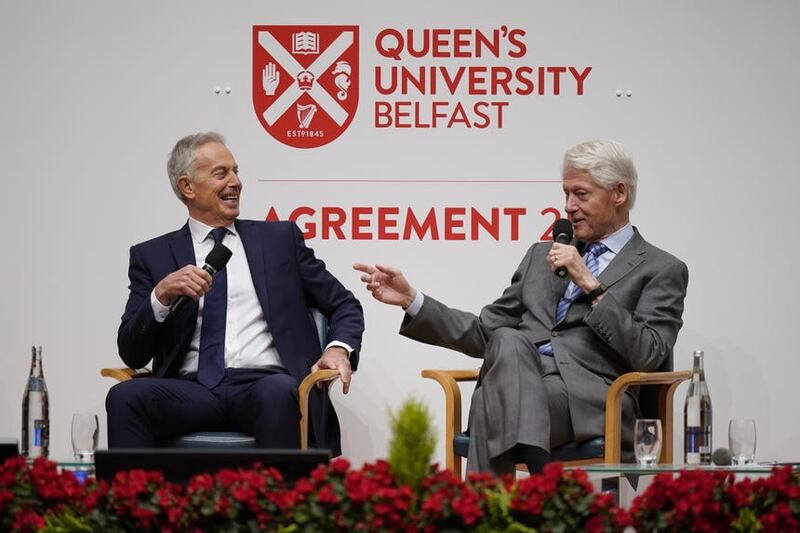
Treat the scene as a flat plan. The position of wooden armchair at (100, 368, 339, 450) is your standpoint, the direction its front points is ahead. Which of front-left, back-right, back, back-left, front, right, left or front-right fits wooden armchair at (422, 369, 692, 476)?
left

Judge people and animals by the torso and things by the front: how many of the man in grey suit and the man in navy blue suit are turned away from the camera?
0

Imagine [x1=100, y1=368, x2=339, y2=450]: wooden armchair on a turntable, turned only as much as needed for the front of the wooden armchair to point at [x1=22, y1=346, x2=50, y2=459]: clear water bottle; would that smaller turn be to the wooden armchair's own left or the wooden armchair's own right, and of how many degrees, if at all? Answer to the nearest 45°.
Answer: approximately 90° to the wooden armchair's own right

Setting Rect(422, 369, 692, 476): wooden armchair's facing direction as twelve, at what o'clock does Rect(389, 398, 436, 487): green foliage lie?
The green foliage is roughly at 11 o'clock from the wooden armchair.

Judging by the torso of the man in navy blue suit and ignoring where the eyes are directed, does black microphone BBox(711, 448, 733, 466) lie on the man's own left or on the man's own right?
on the man's own left

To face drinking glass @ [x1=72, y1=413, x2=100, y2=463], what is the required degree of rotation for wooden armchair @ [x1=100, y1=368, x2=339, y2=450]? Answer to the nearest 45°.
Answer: approximately 45° to its right

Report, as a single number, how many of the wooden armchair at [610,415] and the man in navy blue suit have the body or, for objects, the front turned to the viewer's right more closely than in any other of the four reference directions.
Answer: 0

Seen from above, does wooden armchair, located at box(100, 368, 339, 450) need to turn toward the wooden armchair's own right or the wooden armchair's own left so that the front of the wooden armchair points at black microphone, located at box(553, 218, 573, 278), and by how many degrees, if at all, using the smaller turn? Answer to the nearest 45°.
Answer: approximately 90° to the wooden armchair's own left

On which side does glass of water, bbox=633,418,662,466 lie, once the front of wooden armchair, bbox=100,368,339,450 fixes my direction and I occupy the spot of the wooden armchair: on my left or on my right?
on my left

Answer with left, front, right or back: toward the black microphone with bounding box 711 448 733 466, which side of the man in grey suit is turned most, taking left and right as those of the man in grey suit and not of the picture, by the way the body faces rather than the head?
left

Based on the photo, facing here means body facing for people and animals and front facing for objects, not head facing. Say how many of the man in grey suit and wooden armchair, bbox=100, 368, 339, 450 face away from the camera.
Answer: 0

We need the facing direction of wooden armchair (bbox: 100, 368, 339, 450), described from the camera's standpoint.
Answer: facing the viewer

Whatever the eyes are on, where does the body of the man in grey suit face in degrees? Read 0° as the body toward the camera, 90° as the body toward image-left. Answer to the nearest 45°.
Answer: approximately 45°

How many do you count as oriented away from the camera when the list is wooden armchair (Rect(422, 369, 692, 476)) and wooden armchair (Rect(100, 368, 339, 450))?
0

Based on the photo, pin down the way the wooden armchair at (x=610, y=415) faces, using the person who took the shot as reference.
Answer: facing the viewer and to the left of the viewer
